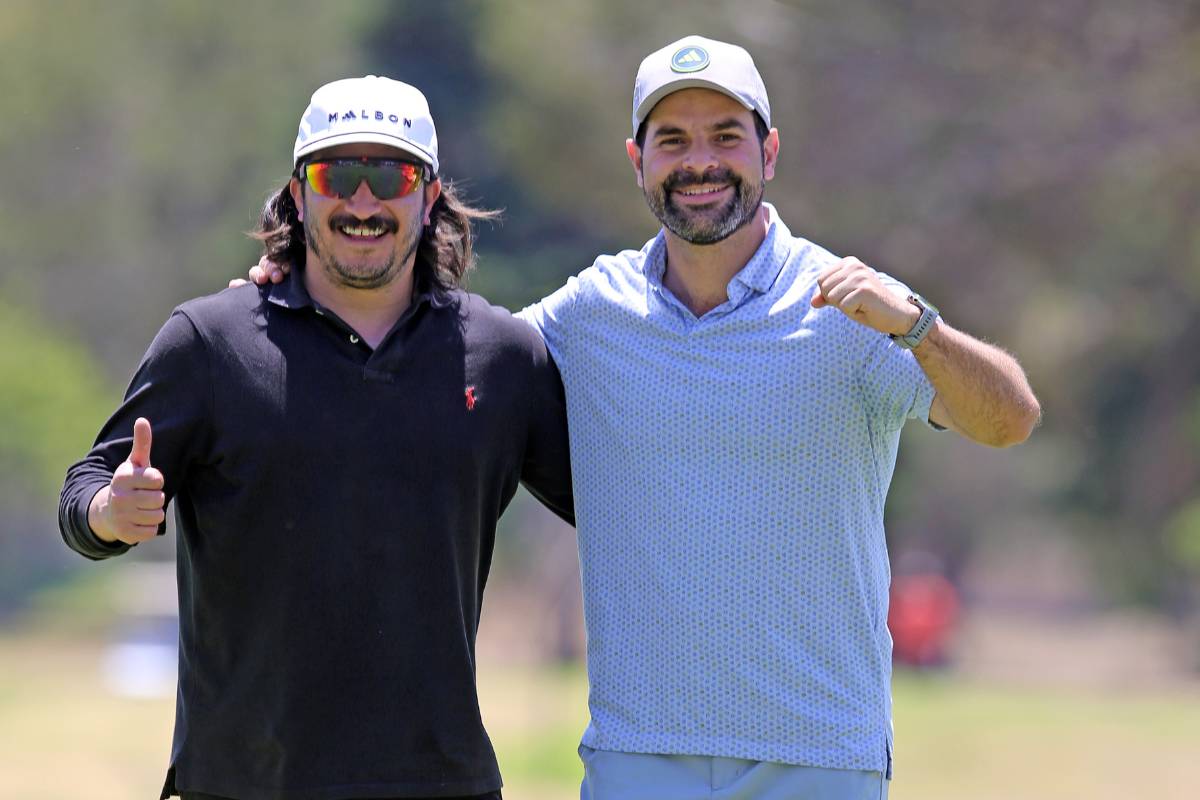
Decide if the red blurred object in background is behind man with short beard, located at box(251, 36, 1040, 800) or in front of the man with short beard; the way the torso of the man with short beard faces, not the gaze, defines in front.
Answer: behind

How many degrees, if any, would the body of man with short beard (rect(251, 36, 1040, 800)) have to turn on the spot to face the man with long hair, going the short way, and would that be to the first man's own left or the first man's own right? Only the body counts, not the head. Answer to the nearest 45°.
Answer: approximately 90° to the first man's own right

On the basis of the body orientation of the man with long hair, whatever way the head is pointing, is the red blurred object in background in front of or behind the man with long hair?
behind

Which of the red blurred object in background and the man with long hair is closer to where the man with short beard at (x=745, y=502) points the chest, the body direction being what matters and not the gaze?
the man with long hair

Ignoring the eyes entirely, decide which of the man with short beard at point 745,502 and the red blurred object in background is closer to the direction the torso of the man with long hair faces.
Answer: the man with short beard

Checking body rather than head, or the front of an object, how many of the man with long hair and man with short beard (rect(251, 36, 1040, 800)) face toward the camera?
2

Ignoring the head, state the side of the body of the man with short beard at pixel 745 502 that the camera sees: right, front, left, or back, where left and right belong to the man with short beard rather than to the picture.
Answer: front

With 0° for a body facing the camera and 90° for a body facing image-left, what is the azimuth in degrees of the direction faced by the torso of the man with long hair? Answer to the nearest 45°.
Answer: approximately 0°

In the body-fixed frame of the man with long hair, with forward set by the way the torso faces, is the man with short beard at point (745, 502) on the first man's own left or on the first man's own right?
on the first man's own left
